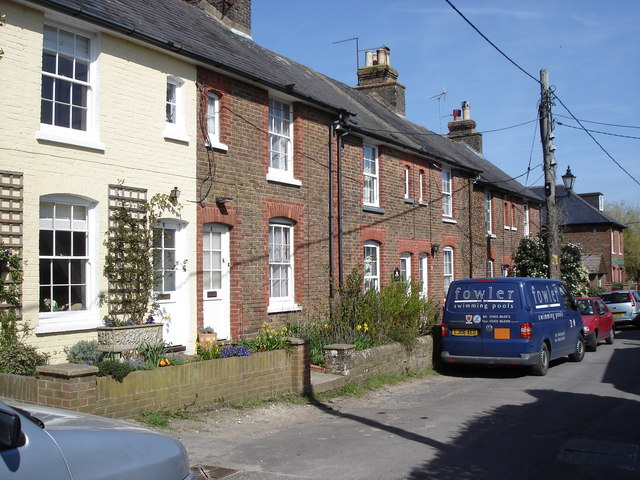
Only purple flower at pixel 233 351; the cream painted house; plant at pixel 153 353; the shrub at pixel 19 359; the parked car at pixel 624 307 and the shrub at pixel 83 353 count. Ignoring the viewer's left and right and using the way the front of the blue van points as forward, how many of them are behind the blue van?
5

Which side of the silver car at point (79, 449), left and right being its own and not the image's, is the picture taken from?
right

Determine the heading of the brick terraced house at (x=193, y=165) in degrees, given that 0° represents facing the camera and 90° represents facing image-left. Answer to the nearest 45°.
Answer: approximately 315°

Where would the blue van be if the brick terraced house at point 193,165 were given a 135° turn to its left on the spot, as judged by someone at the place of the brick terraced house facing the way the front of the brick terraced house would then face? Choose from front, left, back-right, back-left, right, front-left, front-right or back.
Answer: right

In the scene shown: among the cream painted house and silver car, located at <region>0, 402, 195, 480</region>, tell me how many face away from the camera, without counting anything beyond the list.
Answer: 0

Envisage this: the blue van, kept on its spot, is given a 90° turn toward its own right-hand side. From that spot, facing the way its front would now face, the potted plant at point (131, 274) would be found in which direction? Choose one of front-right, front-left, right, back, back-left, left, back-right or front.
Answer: right

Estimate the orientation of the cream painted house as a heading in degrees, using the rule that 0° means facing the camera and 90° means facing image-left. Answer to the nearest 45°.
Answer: approximately 315°

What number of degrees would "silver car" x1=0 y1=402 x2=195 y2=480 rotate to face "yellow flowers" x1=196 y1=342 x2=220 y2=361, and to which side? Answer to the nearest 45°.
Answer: approximately 90° to its left
